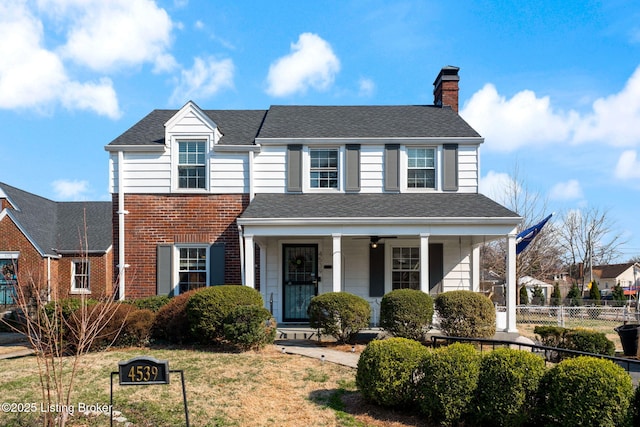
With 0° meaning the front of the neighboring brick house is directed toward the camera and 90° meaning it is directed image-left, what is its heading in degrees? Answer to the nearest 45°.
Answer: approximately 0°

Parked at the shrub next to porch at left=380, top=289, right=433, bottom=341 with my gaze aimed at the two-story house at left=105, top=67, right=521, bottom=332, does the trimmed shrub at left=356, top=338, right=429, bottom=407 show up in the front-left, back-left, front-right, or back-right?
back-left

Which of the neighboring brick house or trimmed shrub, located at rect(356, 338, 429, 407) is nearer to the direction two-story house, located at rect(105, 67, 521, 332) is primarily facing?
the trimmed shrub

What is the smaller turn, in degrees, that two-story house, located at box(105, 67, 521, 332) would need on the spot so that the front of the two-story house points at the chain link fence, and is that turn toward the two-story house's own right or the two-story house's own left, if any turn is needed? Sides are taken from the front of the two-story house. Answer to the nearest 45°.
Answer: approximately 135° to the two-story house's own left

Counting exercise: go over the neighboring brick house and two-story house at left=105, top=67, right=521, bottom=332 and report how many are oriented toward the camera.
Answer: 2

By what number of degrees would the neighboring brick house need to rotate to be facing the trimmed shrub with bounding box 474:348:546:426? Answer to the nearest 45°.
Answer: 0° — it already faces it

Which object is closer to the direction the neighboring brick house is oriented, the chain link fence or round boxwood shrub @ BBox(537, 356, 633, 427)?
the round boxwood shrub

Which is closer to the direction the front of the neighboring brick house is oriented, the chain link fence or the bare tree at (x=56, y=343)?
the bare tree

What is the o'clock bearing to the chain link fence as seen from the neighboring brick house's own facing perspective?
The chain link fence is roughly at 10 o'clock from the neighboring brick house.
